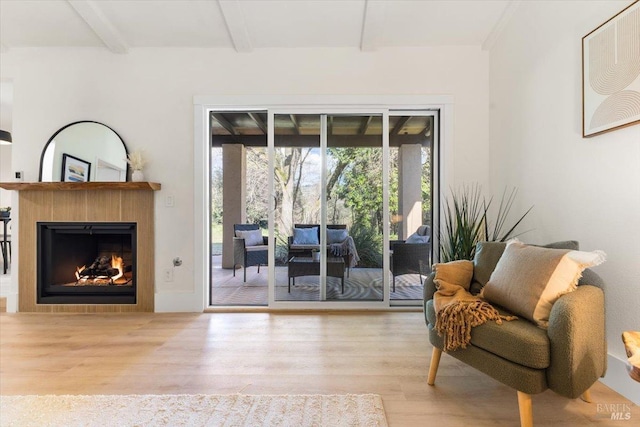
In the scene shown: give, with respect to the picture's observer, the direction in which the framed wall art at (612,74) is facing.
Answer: facing the viewer and to the left of the viewer

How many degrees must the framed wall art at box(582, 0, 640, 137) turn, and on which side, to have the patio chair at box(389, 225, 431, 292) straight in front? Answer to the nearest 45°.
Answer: approximately 45° to its right

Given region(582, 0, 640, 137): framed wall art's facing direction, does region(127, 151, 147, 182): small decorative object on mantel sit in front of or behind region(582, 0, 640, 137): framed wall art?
in front

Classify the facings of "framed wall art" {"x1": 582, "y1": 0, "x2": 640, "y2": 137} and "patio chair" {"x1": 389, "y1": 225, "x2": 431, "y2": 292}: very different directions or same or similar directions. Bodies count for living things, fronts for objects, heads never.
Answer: same or similar directions

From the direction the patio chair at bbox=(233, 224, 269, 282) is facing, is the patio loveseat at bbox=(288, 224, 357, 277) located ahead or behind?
ahead

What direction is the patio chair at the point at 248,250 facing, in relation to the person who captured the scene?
facing the viewer and to the right of the viewer

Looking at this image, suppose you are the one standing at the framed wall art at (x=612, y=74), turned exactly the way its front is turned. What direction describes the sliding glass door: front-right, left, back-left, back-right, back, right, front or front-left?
front-right

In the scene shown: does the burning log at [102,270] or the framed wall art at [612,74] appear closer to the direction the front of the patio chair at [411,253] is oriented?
the burning log

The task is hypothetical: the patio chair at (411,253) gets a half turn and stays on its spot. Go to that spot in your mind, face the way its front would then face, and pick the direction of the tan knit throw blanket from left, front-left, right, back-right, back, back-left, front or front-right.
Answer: right

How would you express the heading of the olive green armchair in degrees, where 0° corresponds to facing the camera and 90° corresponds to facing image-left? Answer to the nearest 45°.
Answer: approximately 45°

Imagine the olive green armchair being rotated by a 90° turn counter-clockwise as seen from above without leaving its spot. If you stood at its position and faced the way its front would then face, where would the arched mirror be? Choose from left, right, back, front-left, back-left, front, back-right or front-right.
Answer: back-right

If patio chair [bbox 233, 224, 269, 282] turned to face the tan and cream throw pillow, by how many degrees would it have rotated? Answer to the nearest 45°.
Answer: approximately 45° to its right

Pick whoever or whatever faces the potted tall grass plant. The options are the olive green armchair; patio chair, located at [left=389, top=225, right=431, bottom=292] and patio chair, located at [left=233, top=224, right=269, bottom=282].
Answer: patio chair, located at [left=233, top=224, right=269, bottom=282]

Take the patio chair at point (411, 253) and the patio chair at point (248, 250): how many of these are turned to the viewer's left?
1

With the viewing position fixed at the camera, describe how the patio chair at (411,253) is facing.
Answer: facing to the left of the viewer

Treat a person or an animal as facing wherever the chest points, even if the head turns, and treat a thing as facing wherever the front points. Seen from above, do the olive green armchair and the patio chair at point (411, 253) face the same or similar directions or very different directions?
same or similar directions

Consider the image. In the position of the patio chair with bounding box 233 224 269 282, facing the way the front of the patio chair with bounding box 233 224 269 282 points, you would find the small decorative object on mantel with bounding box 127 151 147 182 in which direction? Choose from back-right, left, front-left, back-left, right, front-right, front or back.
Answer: right

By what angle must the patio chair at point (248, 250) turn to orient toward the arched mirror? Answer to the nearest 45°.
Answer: approximately 90° to its right
